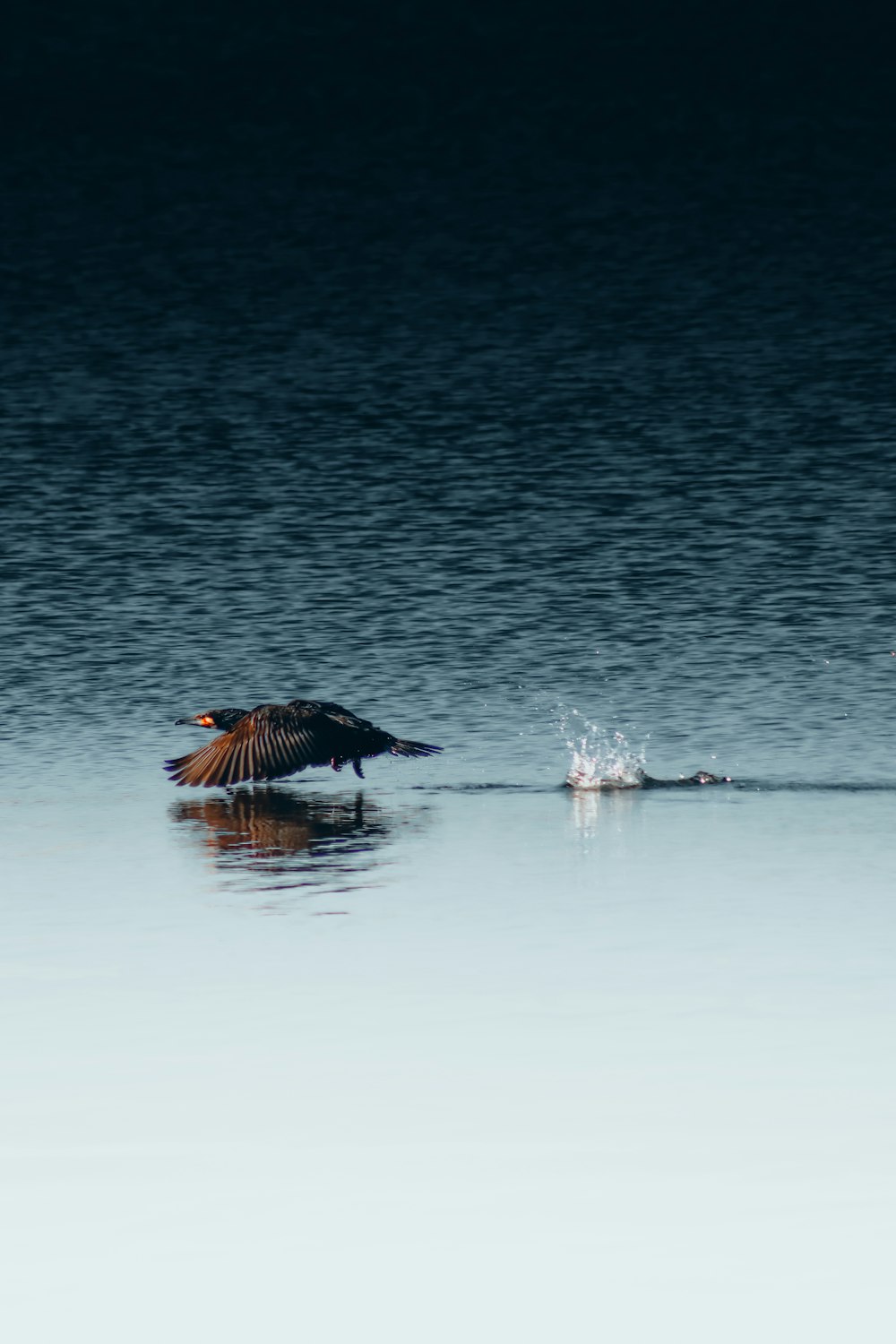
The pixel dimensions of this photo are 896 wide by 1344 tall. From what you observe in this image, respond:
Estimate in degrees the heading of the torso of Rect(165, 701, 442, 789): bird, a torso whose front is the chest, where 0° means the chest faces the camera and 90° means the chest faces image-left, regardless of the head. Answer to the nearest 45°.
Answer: approximately 90°
